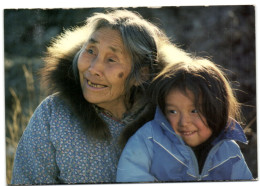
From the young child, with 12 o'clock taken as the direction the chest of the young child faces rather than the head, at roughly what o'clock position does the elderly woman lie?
The elderly woman is roughly at 3 o'clock from the young child.

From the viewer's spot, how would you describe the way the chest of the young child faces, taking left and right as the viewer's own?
facing the viewer
